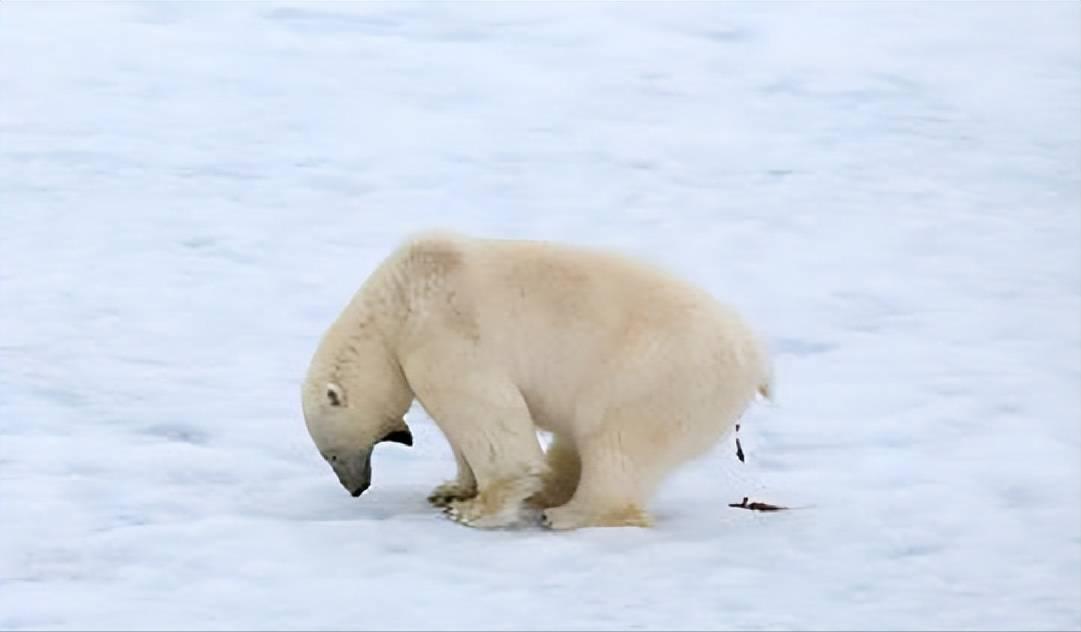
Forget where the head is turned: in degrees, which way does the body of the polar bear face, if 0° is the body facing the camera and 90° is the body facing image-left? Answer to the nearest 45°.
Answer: approximately 90°
